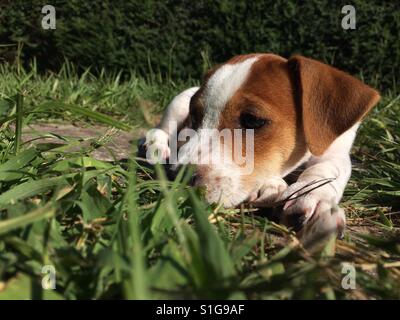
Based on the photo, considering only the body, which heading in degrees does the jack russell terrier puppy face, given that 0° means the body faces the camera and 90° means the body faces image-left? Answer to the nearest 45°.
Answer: approximately 45°
